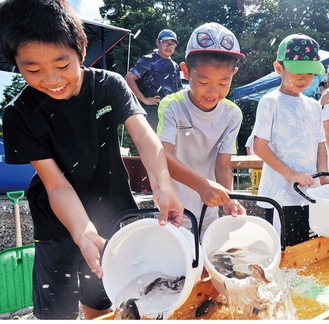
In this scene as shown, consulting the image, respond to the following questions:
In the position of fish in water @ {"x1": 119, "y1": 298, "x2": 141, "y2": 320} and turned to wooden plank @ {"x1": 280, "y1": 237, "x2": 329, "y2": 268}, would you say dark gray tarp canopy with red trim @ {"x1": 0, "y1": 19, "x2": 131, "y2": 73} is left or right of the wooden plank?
left

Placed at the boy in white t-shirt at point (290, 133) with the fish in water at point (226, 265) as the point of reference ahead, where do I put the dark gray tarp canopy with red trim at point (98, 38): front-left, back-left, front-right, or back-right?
back-right

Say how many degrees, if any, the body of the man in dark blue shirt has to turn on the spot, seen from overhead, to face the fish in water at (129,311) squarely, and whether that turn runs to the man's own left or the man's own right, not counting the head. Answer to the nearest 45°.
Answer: approximately 45° to the man's own right

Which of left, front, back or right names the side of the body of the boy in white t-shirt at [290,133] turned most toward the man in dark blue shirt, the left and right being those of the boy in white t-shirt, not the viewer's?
back

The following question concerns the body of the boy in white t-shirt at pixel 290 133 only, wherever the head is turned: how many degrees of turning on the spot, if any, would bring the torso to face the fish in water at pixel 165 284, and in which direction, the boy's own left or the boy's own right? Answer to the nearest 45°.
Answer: approximately 45° to the boy's own right

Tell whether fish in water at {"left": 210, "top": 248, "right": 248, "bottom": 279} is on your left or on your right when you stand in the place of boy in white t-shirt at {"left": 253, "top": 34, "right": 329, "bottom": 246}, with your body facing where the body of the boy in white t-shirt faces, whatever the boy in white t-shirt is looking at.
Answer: on your right

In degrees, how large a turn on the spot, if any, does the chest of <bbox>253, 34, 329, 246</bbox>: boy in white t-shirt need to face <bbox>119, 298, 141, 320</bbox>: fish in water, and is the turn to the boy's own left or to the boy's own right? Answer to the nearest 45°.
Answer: approximately 45° to the boy's own right

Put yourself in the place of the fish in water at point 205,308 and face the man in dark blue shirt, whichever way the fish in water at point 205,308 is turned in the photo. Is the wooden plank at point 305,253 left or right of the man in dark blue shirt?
right

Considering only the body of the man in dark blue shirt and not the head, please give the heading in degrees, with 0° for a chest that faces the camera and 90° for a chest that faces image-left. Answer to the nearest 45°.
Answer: approximately 315°

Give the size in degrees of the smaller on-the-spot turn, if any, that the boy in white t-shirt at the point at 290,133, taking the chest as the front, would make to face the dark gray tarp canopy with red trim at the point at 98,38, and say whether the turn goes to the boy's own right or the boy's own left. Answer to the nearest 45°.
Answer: approximately 180°
